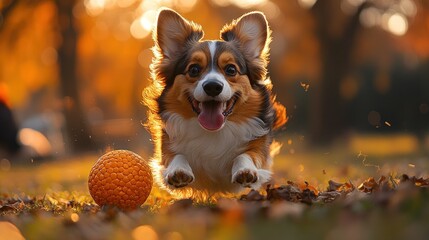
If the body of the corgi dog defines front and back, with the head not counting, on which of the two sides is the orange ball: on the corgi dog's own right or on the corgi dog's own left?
on the corgi dog's own right

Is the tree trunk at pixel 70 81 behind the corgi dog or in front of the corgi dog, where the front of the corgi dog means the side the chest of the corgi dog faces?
behind

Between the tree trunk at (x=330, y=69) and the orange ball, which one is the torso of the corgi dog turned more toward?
the orange ball

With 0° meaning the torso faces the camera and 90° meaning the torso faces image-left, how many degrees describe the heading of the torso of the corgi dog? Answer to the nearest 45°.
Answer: approximately 0°

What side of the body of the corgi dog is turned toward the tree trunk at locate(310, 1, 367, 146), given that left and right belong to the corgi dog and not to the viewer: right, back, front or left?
back
